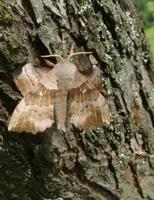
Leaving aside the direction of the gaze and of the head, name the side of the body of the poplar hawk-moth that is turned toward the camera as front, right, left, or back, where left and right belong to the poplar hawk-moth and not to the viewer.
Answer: back
